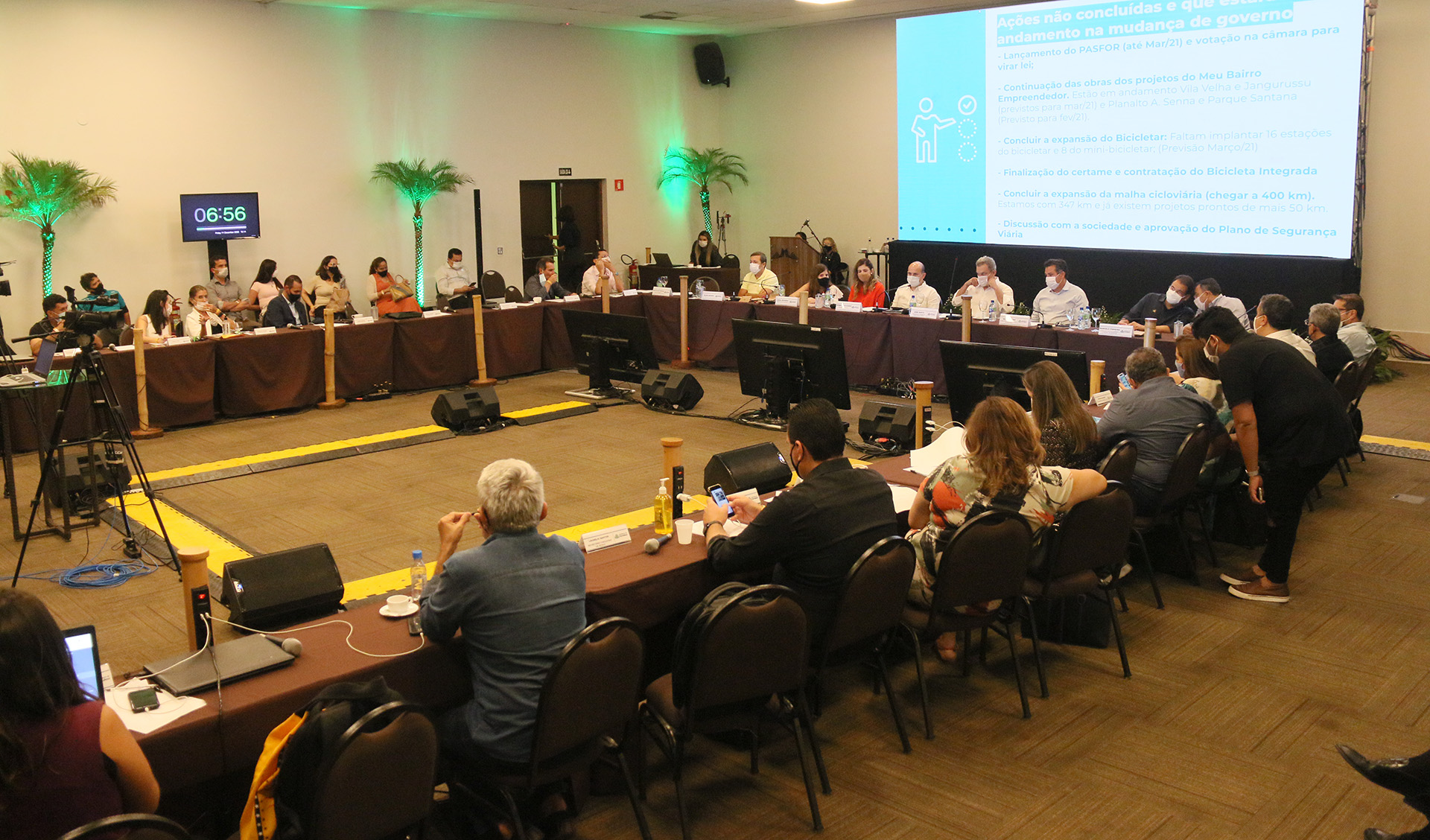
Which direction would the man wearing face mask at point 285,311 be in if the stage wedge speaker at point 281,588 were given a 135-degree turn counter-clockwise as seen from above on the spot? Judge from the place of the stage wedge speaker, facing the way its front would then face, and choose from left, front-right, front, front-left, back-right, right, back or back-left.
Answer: front

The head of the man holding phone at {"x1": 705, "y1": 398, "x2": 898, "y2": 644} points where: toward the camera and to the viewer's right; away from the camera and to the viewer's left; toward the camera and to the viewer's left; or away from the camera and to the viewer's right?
away from the camera and to the viewer's left

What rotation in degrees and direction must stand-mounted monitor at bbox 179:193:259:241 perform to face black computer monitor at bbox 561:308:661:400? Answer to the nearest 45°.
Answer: approximately 45° to its left

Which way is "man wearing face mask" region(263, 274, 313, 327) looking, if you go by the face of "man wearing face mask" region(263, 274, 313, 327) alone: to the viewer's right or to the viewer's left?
to the viewer's right

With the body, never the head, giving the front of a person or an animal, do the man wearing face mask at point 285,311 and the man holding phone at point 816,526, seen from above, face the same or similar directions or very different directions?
very different directions

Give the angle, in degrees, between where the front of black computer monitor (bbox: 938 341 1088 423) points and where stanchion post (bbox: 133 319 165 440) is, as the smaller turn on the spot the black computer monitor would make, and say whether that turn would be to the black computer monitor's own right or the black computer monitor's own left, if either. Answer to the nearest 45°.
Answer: approximately 90° to the black computer monitor's own left

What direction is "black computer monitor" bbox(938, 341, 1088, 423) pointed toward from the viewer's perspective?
away from the camera

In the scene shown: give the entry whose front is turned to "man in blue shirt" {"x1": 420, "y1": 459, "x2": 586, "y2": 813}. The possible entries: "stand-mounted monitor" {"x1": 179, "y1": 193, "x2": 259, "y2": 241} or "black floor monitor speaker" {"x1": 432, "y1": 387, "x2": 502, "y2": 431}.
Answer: the stand-mounted monitor

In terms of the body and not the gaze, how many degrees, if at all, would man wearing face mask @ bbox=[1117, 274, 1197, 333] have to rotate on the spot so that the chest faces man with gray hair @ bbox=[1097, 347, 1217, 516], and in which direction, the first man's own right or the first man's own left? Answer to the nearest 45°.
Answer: approximately 45° to the first man's own left

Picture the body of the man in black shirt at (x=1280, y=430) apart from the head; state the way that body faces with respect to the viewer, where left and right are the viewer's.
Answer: facing to the left of the viewer

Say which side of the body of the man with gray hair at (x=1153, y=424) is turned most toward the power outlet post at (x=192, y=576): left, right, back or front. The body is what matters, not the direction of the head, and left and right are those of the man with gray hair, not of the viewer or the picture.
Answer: left
